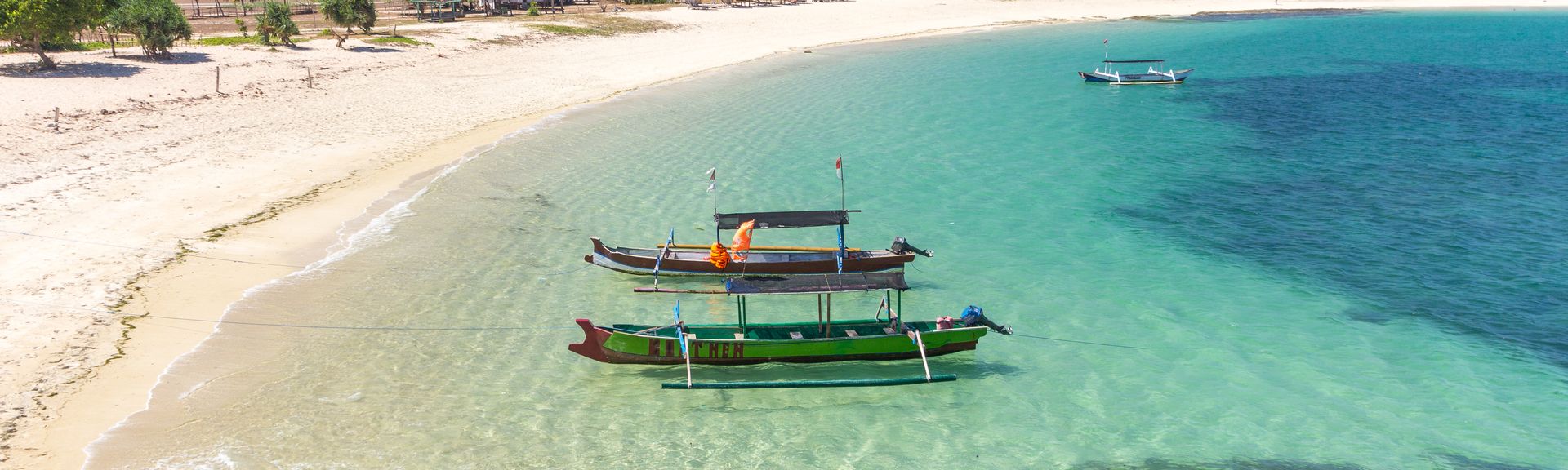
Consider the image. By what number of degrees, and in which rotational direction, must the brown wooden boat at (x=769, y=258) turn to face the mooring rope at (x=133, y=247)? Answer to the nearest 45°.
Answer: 0° — it already faces it

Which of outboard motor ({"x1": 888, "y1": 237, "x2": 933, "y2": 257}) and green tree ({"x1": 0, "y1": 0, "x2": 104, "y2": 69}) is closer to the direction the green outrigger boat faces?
the green tree

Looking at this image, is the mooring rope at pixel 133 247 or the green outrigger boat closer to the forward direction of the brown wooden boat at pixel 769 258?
the mooring rope

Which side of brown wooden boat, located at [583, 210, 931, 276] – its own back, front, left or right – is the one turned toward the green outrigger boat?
left

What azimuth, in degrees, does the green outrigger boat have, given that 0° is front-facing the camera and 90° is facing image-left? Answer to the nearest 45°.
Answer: approximately 90°

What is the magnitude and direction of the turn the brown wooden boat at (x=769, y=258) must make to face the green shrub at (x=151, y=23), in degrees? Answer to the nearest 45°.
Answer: approximately 45° to its right

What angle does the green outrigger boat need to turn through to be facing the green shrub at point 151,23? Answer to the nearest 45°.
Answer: approximately 45° to its right

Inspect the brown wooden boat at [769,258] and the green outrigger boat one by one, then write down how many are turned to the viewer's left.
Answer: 2

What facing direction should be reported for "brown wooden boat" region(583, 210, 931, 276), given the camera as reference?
facing to the left of the viewer
